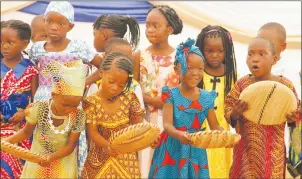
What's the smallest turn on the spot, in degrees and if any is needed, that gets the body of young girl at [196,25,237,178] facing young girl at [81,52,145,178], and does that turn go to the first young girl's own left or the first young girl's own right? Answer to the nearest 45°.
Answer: approximately 45° to the first young girl's own right

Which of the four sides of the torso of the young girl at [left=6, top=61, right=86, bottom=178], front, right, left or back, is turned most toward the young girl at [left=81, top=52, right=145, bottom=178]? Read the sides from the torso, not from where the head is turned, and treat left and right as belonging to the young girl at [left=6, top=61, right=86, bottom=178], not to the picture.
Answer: left
